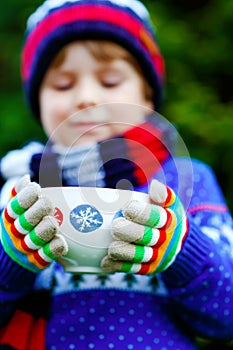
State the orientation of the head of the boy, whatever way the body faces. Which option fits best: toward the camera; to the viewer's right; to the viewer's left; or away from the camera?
toward the camera

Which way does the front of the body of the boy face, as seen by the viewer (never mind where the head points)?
toward the camera
